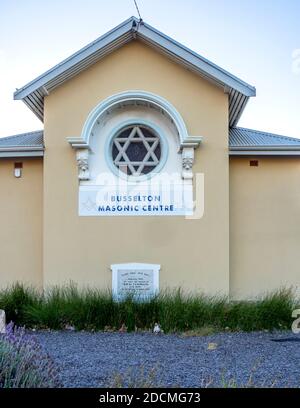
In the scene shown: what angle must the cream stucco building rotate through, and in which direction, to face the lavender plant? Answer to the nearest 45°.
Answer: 0° — it already faces it

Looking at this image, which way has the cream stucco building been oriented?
toward the camera
